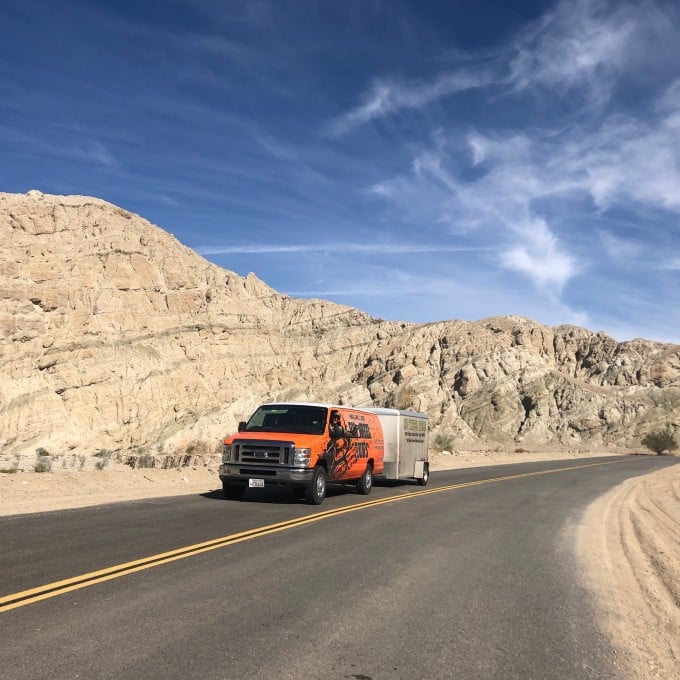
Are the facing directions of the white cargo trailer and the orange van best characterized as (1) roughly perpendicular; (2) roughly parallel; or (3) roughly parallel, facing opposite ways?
roughly parallel

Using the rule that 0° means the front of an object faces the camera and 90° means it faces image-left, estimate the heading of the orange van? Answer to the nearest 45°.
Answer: approximately 45°

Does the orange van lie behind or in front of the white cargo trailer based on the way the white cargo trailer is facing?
in front

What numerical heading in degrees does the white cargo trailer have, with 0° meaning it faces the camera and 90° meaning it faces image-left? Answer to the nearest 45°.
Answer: approximately 45°

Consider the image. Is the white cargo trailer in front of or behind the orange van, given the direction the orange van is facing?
behind

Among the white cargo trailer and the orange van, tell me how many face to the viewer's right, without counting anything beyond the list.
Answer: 0
